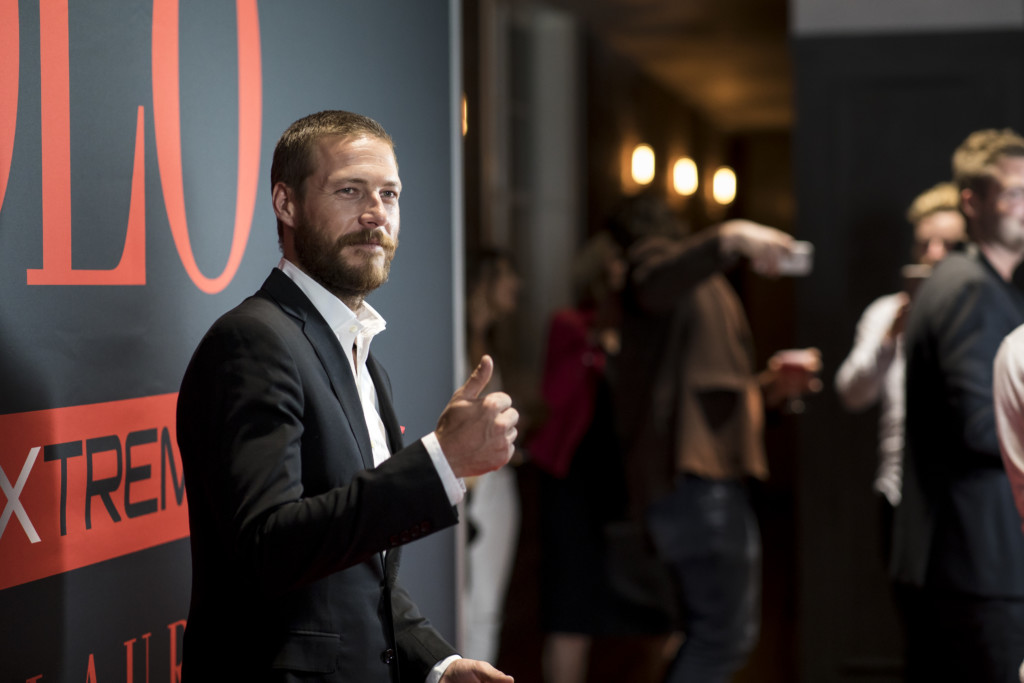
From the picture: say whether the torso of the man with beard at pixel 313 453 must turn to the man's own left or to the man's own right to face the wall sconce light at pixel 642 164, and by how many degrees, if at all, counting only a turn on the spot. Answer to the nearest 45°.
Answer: approximately 135° to the man's own left

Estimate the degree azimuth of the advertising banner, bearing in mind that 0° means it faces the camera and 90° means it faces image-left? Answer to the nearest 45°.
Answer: approximately 315°
